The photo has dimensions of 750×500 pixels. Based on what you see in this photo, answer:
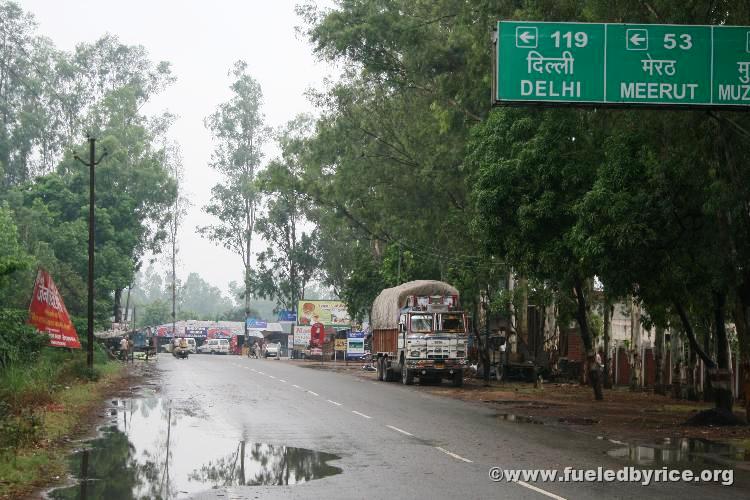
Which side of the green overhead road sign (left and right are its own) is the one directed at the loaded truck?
back

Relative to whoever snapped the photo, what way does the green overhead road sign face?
facing the viewer

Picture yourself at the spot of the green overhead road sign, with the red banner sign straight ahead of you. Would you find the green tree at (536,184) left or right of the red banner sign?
right

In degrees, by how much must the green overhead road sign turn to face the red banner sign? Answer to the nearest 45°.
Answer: approximately 135° to its right

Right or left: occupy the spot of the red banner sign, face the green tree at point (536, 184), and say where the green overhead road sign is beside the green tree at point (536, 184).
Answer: right

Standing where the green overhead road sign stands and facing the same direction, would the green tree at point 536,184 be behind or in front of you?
behind

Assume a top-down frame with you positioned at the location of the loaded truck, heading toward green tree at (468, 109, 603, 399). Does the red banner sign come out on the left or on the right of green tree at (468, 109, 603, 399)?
right
